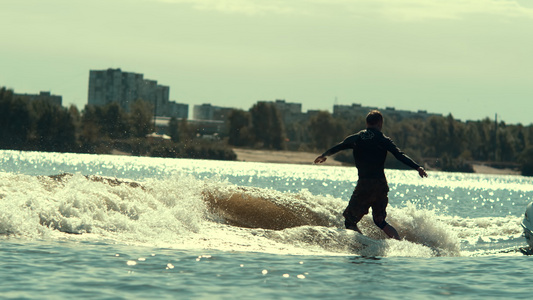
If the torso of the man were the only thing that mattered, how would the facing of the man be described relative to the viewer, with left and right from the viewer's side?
facing away from the viewer

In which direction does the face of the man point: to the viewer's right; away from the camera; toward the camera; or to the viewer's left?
away from the camera
